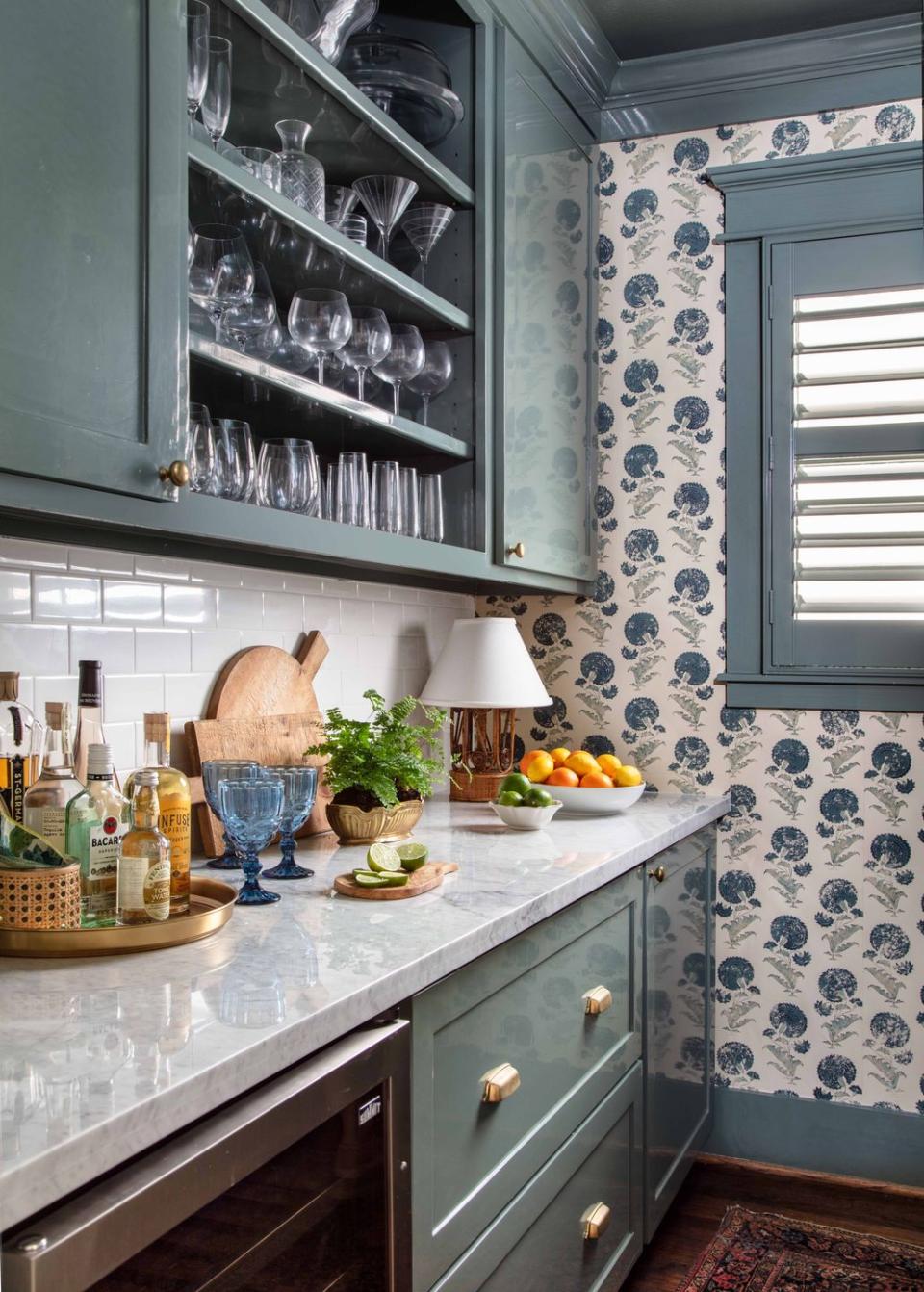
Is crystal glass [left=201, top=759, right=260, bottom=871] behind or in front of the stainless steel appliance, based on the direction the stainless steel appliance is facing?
behind

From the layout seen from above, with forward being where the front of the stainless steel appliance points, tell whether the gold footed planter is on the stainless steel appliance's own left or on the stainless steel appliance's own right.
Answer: on the stainless steel appliance's own left

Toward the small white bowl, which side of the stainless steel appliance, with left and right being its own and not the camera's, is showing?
left

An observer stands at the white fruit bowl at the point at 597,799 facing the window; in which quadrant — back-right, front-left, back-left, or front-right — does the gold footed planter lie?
back-right

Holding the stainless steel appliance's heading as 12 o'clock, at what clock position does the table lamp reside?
The table lamp is roughly at 8 o'clock from the stainless steel appliance.

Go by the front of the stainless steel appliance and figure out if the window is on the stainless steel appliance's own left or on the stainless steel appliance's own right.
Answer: on the stainless steel appliance's own left

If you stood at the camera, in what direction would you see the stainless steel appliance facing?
facing the viewer and to the right of the viewer

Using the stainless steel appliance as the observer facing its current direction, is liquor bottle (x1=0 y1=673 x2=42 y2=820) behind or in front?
behind

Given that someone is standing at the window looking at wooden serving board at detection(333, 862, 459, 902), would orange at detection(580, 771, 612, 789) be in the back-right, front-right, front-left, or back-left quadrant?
front-right

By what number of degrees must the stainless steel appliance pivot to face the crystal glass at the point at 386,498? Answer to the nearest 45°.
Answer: approximately 135° to its left

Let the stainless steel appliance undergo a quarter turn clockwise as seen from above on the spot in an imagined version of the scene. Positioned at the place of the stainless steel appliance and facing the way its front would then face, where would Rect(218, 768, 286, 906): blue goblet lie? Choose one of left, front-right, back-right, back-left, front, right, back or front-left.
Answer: back-right

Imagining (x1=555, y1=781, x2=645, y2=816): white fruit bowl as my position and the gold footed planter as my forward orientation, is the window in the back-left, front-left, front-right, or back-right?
back-left
